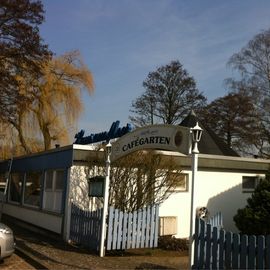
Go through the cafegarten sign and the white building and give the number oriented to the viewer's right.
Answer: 0

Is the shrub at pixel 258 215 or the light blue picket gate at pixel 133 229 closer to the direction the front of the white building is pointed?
the light blue picket gate

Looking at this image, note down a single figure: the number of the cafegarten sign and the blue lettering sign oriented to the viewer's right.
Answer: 0

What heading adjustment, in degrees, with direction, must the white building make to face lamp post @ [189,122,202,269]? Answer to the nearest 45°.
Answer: approximately 45° to its left

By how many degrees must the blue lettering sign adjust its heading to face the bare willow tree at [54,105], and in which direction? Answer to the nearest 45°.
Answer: approximately 135° to its right

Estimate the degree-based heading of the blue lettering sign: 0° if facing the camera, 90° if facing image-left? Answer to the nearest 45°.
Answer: approximately 45°
